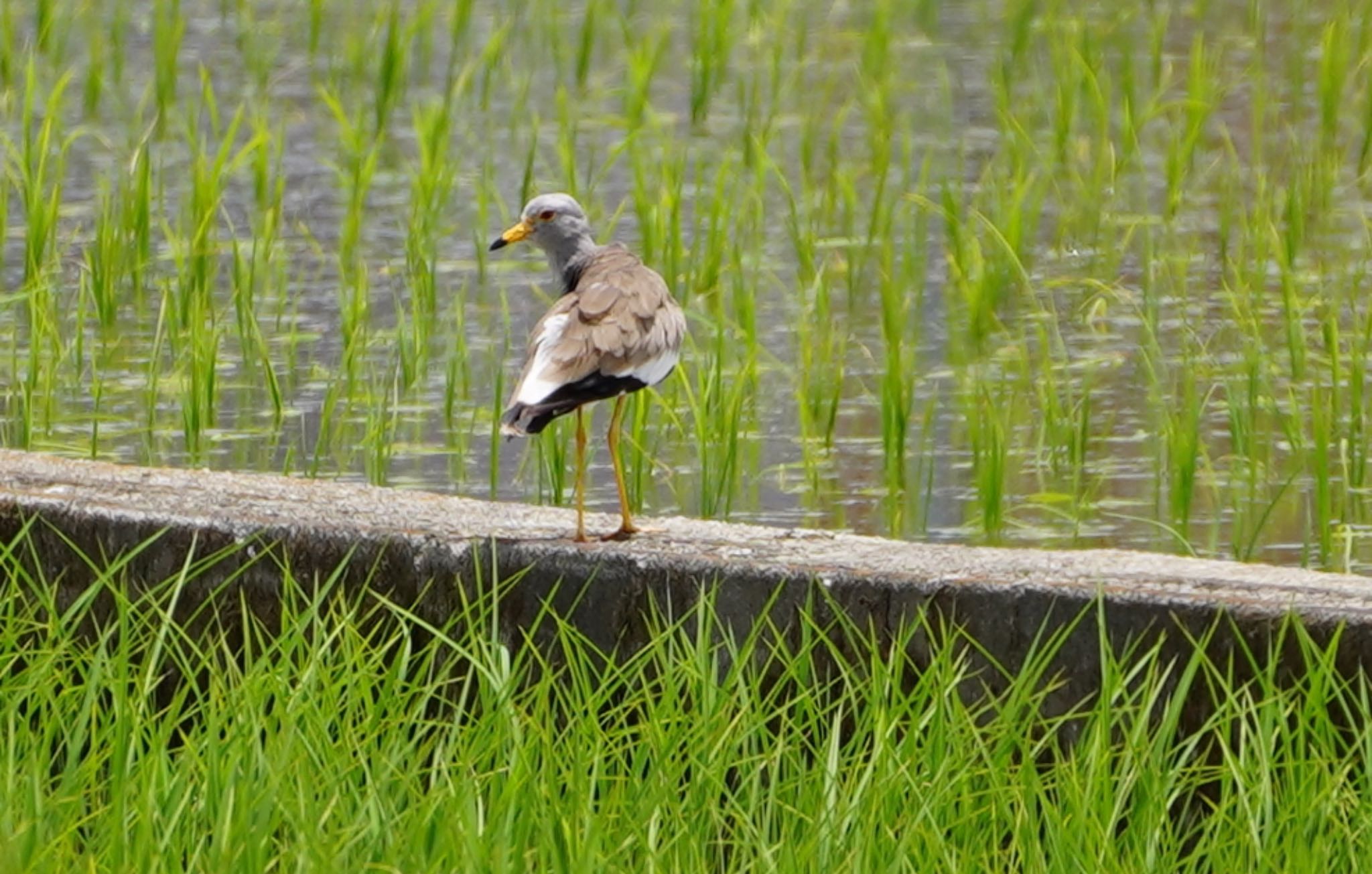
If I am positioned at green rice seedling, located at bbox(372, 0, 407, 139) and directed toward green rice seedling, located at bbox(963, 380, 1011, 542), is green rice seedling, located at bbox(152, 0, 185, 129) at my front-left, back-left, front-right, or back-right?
back-right

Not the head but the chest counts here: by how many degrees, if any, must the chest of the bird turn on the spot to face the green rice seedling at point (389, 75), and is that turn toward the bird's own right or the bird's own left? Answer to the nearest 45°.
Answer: approximately 45° to the bird's own left

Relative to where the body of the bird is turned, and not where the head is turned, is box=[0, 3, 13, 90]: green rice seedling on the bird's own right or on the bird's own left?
on the bird's own left

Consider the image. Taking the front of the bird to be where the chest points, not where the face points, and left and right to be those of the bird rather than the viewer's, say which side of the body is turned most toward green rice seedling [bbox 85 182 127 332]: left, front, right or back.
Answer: left

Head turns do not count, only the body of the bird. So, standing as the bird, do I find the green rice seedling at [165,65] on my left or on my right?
on my left

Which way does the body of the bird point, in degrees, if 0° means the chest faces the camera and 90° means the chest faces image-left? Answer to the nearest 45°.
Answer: approximately 225°
